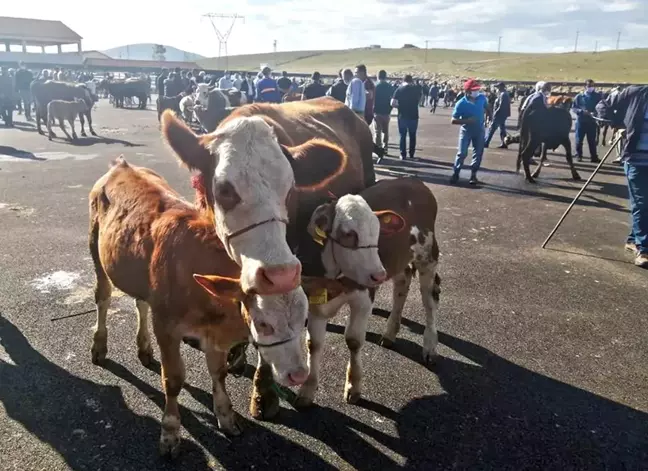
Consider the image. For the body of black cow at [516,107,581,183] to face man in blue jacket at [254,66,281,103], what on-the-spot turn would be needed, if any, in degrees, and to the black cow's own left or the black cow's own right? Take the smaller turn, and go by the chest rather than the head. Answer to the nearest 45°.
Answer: approximately 135° to the black cow's own left

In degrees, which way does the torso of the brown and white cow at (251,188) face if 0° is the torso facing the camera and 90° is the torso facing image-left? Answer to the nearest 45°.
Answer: approximately 45°

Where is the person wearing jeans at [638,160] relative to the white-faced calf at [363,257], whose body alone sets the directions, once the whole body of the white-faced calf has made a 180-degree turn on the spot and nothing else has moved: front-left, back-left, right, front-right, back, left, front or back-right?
front

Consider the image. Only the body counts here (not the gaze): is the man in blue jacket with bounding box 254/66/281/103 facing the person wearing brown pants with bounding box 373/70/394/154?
no

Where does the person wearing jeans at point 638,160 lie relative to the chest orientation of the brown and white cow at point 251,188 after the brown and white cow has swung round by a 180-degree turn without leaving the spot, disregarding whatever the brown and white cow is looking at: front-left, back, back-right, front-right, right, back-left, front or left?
front

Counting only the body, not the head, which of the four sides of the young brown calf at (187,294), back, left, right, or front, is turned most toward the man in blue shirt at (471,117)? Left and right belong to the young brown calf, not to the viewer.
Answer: left

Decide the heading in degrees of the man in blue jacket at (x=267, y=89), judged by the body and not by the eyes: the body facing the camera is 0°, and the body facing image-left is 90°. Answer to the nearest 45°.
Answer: approximately 180°

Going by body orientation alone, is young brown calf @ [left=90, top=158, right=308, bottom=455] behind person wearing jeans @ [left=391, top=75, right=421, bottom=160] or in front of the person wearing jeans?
behind

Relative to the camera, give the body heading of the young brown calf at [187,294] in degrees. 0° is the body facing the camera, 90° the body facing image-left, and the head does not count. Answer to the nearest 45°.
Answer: approximately 315°

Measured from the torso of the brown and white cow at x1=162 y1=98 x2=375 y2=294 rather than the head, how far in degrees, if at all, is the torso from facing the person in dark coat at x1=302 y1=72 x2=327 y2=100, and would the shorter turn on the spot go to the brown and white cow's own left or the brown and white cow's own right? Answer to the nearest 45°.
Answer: approximately 135° to the brown and white cow's own right

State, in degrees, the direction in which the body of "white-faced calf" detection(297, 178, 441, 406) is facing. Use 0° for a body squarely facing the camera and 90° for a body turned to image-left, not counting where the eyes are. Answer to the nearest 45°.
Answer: approximately 45°
